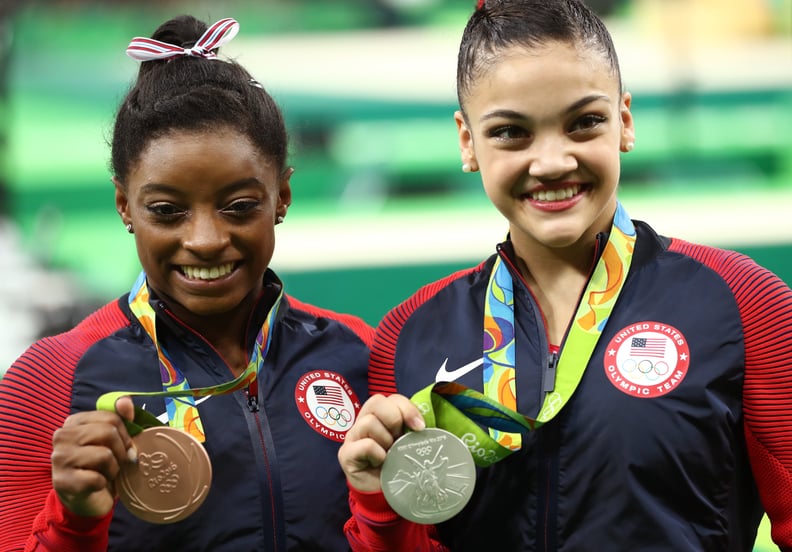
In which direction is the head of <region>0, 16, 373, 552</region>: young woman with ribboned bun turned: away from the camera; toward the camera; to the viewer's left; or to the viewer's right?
toward the camera

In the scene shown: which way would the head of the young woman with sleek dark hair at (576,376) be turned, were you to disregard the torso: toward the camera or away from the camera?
toward the camera

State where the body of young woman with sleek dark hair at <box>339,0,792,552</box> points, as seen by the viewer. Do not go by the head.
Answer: toward the camera

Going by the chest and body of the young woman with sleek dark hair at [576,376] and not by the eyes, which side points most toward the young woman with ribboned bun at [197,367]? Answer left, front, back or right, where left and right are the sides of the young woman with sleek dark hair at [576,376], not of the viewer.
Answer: right
